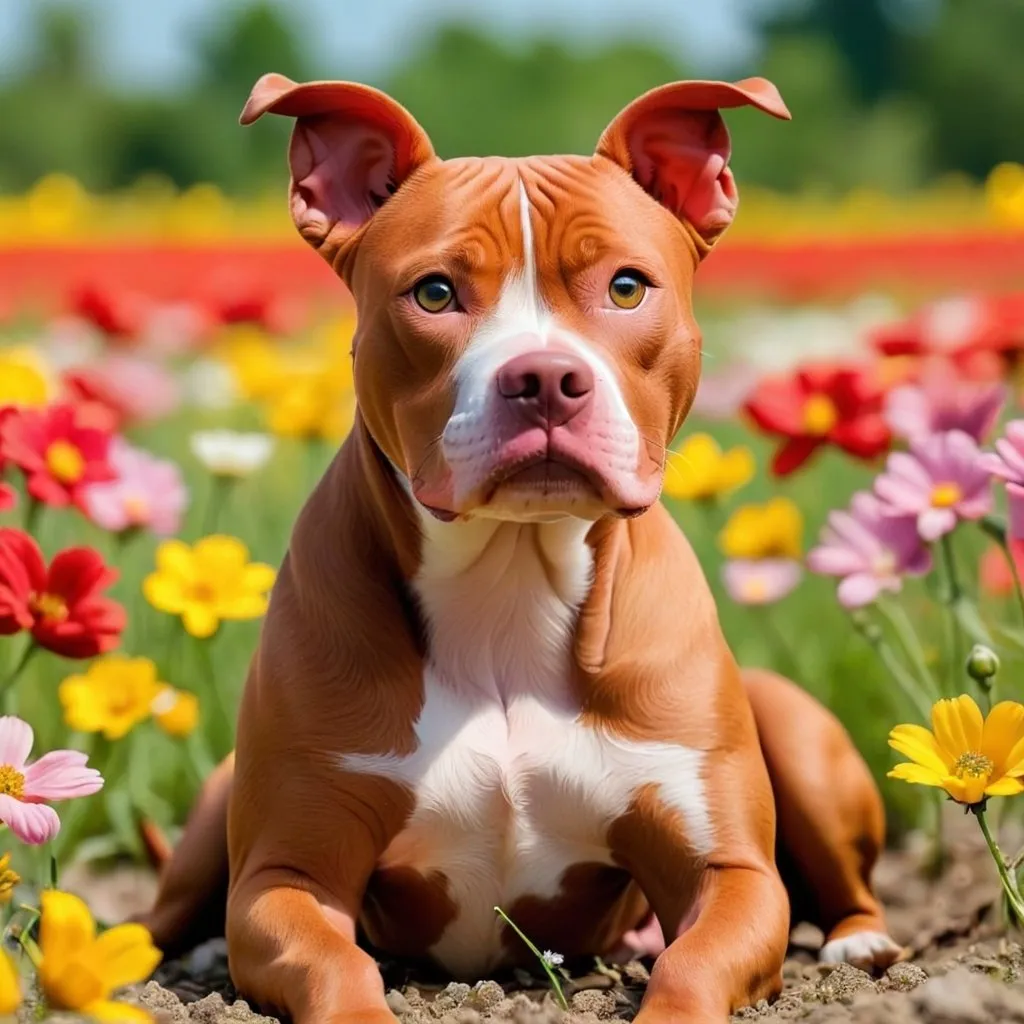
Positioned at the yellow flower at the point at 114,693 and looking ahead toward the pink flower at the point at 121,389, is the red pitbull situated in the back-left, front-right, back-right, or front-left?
back-right

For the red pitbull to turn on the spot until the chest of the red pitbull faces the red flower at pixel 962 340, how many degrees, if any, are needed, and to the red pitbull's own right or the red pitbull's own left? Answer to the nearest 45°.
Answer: approximately 135° to the red pitbull's own left

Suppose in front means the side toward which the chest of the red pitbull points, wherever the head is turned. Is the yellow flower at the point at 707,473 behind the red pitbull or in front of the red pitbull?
behind

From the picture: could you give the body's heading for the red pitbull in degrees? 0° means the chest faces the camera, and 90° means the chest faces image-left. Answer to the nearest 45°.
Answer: approximately 0°

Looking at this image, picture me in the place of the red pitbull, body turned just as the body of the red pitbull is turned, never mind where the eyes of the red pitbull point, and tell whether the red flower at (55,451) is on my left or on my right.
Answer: on my right

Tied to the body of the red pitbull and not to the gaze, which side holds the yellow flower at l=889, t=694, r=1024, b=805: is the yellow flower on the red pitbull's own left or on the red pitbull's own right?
on the red pitbull's own left

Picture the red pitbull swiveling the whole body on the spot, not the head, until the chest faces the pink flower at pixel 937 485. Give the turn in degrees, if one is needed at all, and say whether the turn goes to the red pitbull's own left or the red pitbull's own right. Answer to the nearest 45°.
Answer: approximately 135° to the red pitbull's own left

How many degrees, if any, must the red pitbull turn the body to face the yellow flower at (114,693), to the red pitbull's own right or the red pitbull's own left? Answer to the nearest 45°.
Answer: approximately 135° to the red pitbull's own right

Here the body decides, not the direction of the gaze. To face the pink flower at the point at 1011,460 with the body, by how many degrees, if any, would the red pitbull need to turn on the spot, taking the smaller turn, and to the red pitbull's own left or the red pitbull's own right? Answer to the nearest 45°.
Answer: approximately 90° to the red pitbull's own left

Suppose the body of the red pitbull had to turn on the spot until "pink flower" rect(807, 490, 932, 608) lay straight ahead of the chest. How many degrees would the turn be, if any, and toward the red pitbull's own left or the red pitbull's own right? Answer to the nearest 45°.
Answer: approximately 135° to the red pitbull's own left
